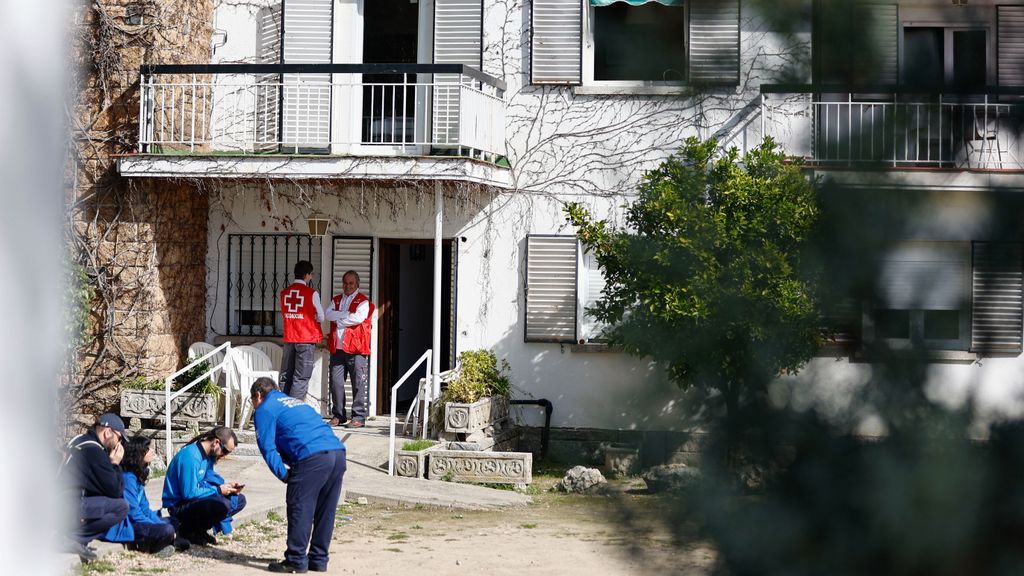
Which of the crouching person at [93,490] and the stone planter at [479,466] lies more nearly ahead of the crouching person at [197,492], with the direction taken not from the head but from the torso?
the stone planter

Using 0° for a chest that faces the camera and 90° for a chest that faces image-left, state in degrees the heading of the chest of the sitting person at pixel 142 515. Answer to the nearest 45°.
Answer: approximately 270°

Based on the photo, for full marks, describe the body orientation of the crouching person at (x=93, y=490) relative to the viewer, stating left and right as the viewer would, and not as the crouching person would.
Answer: facing to the right of the viewer

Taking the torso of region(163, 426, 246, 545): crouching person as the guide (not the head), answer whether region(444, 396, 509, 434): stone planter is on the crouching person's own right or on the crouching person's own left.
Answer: on the crouching person's own left

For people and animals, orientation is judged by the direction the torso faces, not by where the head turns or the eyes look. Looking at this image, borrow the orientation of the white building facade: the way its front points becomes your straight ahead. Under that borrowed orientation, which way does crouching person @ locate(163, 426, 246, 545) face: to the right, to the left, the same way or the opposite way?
to the left

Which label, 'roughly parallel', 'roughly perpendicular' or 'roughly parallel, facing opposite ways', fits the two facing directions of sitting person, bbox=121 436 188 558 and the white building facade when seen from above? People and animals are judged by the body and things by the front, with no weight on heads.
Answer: roughly perpendicular

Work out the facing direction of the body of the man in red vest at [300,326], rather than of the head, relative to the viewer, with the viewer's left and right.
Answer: facing away from the viewer and to the right of the viewer

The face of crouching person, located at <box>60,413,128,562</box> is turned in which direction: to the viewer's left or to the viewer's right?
to the viewer's right

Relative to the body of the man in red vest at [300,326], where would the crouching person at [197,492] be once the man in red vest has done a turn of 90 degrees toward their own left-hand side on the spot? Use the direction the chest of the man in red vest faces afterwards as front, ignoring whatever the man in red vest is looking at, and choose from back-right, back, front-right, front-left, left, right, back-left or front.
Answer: back-left

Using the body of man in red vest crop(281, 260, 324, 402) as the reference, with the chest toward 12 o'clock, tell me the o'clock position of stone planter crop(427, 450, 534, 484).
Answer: The stone planter is roughly at 3 o'clock from the man in red vest.

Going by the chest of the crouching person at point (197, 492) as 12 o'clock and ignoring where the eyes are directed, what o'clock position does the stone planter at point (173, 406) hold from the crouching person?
The stone planter is roughly at 9 o'clock from the crouching person.

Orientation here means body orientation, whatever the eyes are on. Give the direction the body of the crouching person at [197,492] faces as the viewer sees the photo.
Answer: to the viewer's right

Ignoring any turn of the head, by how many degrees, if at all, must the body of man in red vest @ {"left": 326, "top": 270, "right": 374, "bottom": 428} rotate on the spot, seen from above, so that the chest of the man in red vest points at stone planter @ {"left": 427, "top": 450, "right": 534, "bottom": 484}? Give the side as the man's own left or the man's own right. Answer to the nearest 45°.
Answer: approximately 90° to the man's own left

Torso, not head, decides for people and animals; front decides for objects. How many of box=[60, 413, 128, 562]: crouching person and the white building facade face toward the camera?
1

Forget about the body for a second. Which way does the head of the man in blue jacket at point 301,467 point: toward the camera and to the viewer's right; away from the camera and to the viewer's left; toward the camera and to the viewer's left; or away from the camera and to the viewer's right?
away from the camera and to the viewer's left

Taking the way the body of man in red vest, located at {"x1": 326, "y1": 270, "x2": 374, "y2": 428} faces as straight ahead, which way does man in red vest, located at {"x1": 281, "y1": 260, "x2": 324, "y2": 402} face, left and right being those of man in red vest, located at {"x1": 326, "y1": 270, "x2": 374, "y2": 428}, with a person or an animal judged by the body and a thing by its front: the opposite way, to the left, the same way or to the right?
the opposite way
